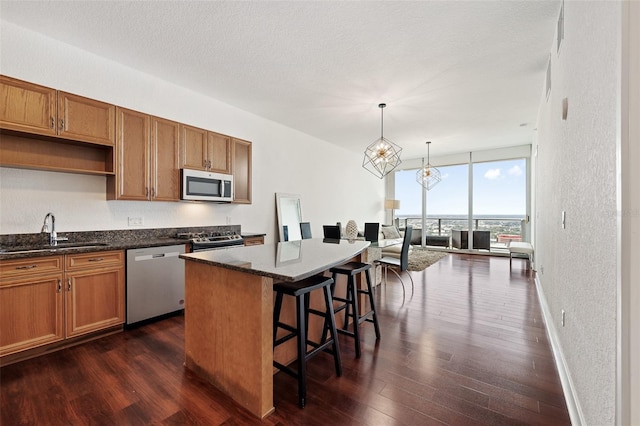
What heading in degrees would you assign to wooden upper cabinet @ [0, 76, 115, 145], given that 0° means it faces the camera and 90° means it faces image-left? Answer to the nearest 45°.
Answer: approximately 315°

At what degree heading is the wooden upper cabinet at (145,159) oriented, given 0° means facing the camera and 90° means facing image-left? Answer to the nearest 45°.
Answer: approximately 315°

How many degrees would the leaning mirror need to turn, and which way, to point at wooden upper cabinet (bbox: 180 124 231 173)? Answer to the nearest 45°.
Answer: approximately 90° to its right

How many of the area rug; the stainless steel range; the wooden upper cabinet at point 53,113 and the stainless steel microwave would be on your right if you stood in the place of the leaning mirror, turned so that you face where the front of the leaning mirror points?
3

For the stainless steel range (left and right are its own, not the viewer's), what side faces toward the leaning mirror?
left

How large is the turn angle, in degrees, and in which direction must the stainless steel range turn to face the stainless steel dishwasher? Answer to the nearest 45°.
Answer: approximately 90° to its right

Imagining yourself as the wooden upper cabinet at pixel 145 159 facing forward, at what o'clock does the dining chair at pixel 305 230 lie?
The dining chair is roughly at 10 o'clock from the wooden upper cabinet.

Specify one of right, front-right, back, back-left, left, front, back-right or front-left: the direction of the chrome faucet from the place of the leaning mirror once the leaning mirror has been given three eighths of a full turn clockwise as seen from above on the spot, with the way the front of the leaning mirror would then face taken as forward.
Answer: front-left
